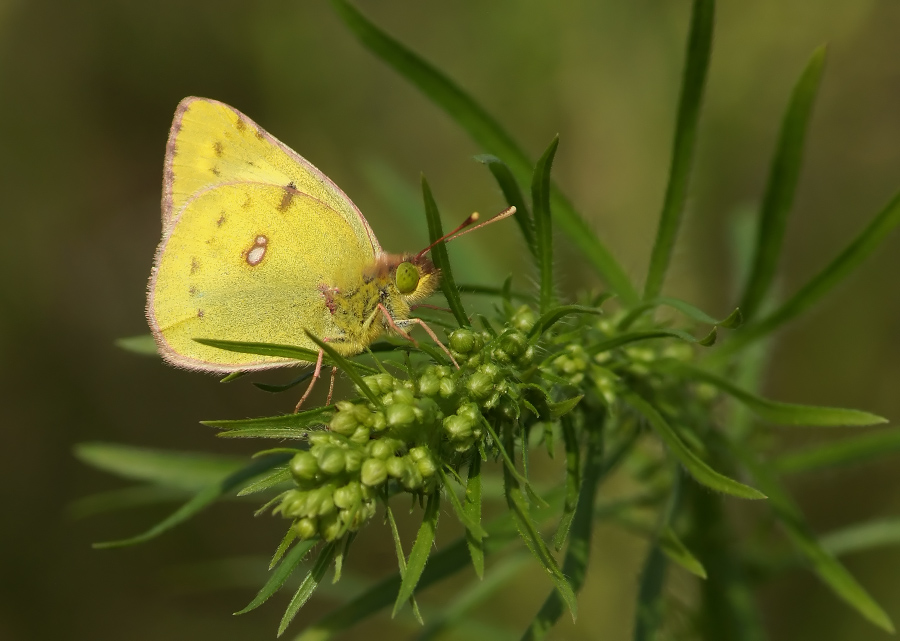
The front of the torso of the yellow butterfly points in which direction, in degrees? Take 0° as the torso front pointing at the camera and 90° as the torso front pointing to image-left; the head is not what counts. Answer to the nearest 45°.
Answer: approximately 270°

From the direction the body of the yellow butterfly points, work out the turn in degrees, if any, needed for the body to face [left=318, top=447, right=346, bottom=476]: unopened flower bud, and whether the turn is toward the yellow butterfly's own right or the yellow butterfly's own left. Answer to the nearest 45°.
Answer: approximately 90° to the yellow butterfly's own right

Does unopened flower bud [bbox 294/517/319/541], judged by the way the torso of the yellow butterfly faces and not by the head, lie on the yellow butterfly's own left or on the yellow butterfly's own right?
on the yellow butterfly's own right

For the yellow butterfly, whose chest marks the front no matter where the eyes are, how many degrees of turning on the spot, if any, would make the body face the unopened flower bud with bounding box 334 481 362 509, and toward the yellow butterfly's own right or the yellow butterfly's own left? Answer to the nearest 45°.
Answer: approximately 90° to the yellow butterfly's own right

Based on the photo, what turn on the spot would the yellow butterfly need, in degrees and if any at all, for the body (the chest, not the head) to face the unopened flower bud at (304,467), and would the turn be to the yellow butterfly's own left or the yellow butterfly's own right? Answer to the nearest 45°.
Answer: approximately 90° to the yellow butterfly's own right
